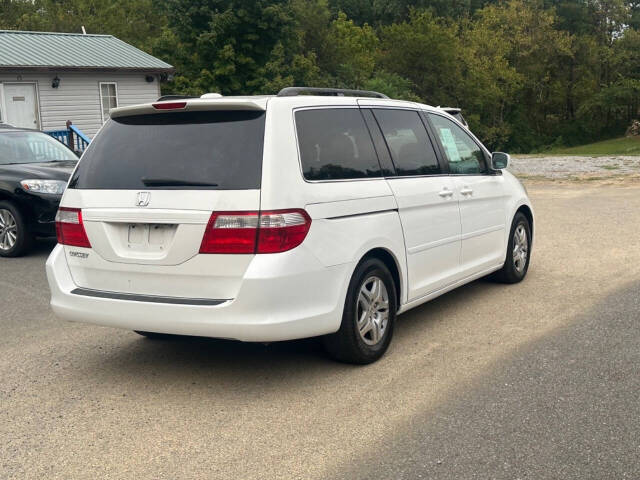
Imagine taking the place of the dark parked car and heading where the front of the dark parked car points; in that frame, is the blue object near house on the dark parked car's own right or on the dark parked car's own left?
on the dark parked car's own left

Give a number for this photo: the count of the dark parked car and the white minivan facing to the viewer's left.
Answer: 0

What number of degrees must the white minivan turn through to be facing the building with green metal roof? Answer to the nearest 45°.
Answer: approximately 45° to its left

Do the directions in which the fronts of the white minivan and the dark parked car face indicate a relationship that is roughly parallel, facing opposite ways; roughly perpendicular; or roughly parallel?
roughly perpendicular

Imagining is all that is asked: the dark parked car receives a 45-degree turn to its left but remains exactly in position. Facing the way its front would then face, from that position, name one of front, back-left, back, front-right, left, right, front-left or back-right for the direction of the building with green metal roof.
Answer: left

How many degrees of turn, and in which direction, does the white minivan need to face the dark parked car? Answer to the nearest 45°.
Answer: approximately 90° to its left

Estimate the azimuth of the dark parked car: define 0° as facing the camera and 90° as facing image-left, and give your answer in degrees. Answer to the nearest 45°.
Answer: approximately 315°

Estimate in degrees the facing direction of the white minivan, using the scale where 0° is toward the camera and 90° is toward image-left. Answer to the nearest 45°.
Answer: approximately 225°

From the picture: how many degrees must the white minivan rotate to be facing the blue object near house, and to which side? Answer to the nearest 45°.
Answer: approximately 45° to its left
